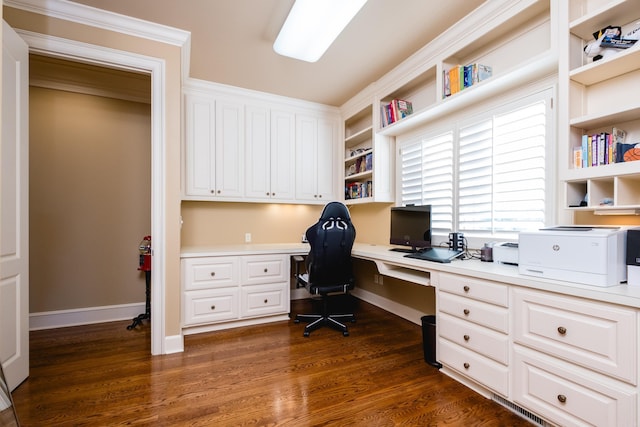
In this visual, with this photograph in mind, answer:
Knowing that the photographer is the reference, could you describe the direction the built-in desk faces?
facing the viewer and to the left of the viewer

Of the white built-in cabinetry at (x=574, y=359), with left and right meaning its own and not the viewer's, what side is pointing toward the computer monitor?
right

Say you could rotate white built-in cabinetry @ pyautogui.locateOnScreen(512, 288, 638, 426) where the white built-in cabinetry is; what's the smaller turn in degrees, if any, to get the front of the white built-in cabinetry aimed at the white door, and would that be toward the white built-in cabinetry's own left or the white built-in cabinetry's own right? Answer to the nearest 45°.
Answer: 0° — it already faces it

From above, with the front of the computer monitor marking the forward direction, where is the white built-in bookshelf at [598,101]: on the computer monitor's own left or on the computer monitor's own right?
on the computer monitor's own left

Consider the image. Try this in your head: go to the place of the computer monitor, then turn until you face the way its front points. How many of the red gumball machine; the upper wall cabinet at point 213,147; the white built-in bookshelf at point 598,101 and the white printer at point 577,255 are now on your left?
2
